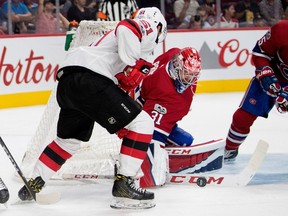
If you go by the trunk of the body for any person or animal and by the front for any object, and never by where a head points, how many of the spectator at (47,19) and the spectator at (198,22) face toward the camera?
2

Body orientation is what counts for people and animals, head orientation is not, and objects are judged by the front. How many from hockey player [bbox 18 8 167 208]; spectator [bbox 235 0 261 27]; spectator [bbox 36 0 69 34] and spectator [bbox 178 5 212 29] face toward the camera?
3

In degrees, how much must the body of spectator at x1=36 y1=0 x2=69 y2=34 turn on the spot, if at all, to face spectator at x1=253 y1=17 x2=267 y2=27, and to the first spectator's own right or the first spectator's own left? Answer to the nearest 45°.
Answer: approximately 90° to the first spectator's own left

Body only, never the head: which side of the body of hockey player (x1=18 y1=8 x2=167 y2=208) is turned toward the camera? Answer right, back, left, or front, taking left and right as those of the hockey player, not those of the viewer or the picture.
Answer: right
